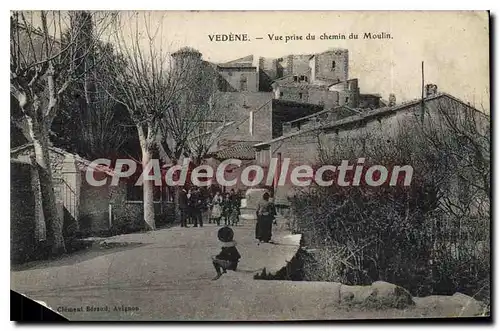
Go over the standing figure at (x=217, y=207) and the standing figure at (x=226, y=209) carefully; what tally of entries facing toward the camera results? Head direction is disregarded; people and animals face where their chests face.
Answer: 2

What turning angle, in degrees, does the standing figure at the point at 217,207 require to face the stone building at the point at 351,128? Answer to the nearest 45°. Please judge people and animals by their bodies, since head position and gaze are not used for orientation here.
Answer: approximately 90° to its left

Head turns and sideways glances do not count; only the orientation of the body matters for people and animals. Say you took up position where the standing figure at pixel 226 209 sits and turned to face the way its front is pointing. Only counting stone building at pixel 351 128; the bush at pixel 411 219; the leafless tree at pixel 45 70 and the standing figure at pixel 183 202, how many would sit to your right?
2

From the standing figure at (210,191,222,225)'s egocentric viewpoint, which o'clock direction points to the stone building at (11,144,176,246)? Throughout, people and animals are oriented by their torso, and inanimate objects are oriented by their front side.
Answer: The stone building is roughly at 3 o'clock from the standing figure.

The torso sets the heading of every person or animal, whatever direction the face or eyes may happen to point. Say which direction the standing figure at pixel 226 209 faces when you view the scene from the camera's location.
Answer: facing the viewer

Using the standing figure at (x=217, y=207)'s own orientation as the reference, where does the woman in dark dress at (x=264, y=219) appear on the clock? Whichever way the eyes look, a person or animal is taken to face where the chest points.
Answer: The woman in dark dress is roughly at 11 o'clock from the standing figure.

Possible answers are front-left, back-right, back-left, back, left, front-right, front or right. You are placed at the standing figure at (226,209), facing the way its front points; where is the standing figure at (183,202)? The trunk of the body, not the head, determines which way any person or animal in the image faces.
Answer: right

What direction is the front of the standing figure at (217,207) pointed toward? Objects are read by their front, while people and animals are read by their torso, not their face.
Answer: toward the camera

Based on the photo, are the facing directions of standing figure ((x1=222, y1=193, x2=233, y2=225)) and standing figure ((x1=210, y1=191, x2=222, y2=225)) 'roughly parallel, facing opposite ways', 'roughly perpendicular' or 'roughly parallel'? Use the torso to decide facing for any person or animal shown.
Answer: roughly parallel
